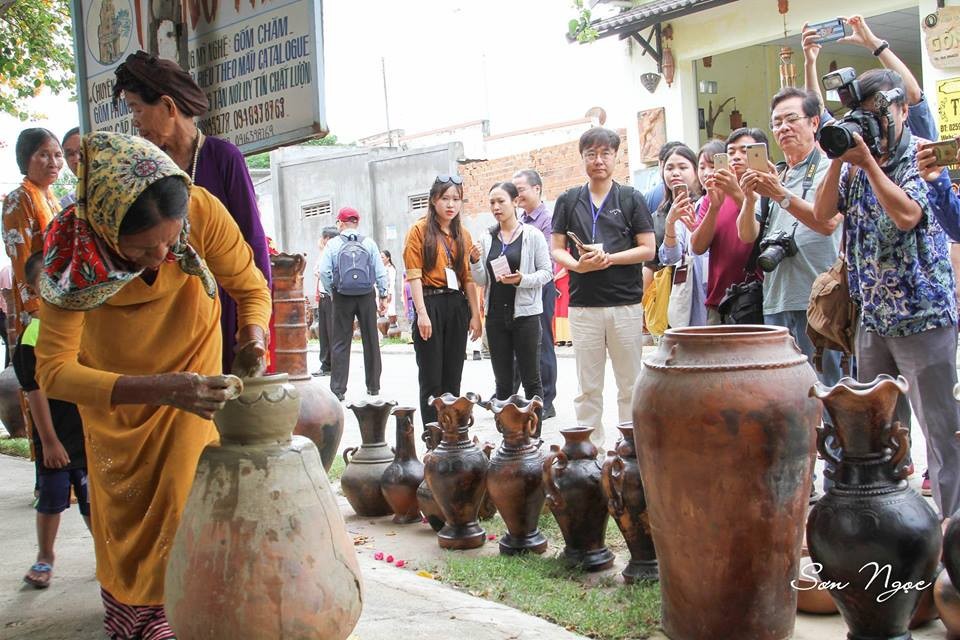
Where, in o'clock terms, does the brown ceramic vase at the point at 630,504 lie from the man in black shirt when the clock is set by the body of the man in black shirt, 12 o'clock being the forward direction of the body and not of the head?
The brown ceramic vase is roughly at 12 o'clock from the man in black shirt.

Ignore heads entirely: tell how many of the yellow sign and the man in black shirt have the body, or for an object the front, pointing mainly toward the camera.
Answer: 2

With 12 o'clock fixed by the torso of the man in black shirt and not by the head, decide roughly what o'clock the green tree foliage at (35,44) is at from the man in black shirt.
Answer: The green tree foliage is roughly at 4 o'clock from the man in black shirt.

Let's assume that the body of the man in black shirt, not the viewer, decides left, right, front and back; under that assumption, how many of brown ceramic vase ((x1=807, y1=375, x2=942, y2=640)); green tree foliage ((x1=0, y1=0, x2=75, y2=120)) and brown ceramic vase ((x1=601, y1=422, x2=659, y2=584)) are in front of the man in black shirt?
2

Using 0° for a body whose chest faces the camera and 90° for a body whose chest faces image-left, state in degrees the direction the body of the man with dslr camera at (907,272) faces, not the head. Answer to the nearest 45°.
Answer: approximately 45°
